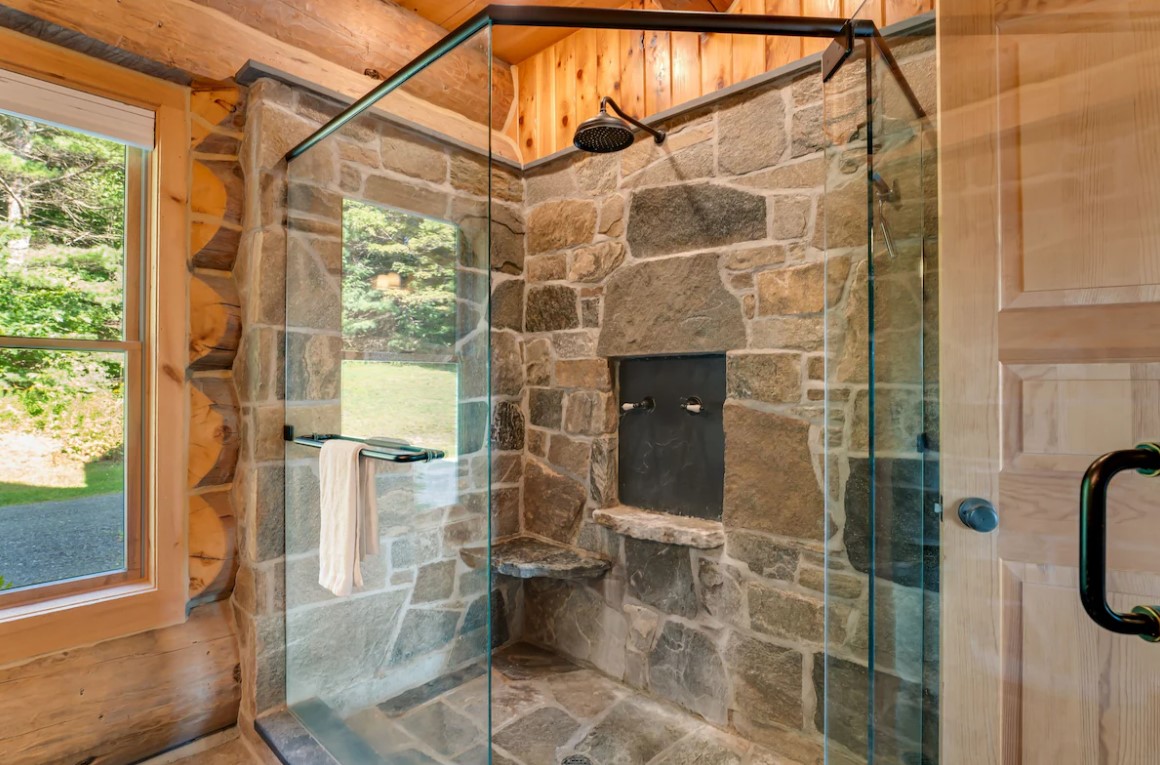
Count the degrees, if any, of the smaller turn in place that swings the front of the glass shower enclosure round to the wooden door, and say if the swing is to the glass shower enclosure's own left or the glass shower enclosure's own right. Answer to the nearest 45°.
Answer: approximately 45° to the glass shower enclosure's own left

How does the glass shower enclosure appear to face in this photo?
toward the camera
